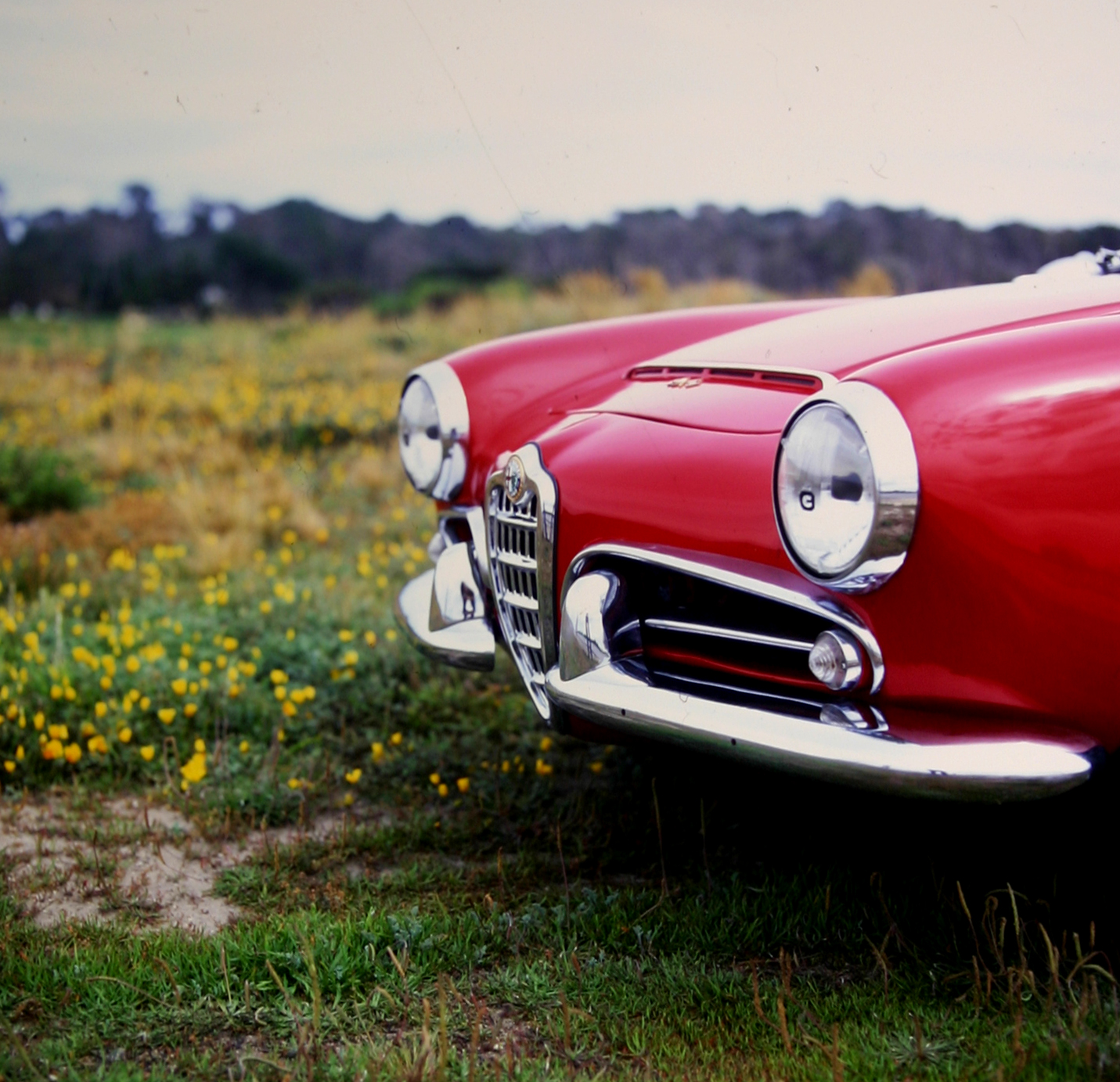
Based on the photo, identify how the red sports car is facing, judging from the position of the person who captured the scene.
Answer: facing the viewer and to the left of the viewer

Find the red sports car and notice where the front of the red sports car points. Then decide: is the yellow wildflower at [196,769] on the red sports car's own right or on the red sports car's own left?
on the red sports car's own right
